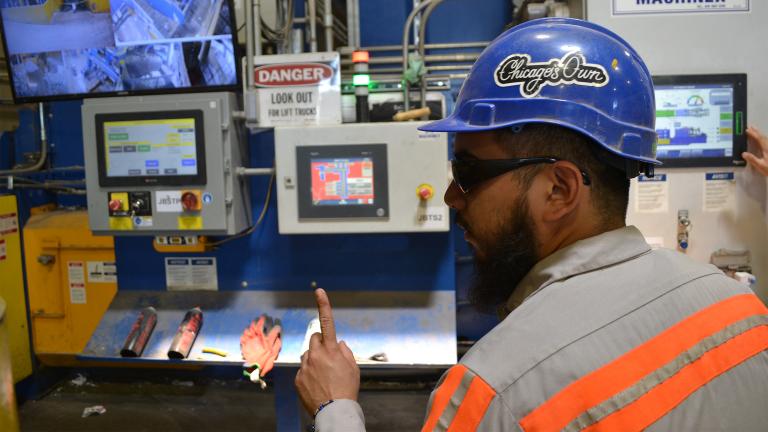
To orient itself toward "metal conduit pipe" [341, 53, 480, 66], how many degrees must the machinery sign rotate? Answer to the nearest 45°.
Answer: approximately 135° to its right

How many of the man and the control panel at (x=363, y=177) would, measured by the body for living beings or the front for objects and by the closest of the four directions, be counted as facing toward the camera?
1

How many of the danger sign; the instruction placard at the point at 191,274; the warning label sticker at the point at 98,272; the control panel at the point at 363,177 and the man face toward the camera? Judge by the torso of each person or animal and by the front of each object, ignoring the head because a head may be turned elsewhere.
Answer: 4

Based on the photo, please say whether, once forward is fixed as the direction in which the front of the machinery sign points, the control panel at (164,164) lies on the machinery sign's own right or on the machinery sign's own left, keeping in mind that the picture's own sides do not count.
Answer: on the machinery sign's own right

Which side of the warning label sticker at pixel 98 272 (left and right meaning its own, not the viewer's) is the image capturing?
front

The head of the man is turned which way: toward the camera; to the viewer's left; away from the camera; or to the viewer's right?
to the viewer's left

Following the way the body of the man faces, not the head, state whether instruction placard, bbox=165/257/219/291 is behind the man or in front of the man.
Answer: in front

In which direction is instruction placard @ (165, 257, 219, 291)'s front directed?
toward the camera

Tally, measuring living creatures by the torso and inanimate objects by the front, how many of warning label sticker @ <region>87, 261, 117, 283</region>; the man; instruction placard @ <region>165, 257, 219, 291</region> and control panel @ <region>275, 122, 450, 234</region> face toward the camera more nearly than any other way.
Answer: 3

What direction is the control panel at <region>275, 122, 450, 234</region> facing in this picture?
toward the camera

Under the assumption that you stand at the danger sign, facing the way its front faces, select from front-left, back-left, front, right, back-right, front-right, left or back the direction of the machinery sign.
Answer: left

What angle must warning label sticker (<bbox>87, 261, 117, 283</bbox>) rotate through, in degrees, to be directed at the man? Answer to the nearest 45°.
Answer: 0° — it already faces them
